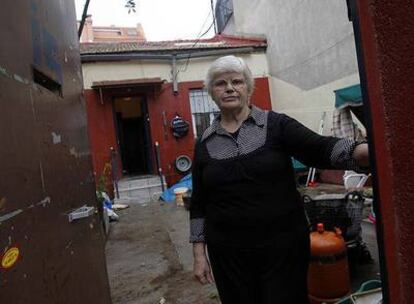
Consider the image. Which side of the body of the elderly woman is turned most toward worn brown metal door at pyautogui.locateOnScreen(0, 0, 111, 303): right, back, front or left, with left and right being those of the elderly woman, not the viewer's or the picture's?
right

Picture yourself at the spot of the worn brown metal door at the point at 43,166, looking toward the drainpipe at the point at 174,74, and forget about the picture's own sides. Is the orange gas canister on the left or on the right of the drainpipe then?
right

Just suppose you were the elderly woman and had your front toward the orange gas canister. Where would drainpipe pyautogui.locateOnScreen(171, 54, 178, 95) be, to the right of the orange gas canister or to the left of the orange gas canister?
left

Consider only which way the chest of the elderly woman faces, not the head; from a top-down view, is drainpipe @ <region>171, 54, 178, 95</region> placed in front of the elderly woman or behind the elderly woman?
behind

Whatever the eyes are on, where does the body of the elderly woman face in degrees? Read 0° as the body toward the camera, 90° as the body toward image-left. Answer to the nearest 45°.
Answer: approximately 0°

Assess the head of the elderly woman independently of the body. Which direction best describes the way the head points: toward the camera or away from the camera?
toward the camera
